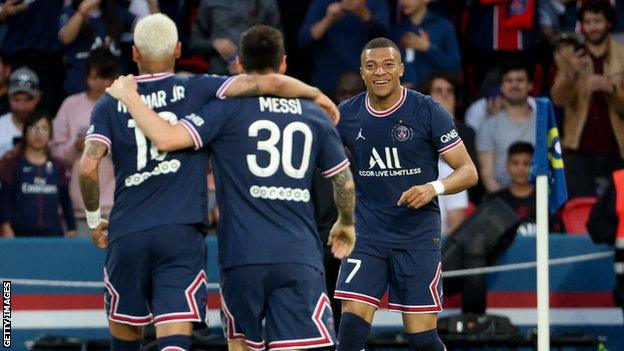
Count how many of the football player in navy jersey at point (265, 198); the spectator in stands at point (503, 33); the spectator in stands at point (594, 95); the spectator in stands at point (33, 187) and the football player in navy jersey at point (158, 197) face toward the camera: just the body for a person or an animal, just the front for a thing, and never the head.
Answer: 3

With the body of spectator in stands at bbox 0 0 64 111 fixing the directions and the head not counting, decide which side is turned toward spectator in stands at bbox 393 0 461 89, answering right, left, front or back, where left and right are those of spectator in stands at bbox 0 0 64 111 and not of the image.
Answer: left

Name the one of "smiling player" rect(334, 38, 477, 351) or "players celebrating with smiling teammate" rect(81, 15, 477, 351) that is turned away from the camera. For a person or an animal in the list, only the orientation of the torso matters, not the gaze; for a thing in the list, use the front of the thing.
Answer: the players celebrating with smiling teammate
